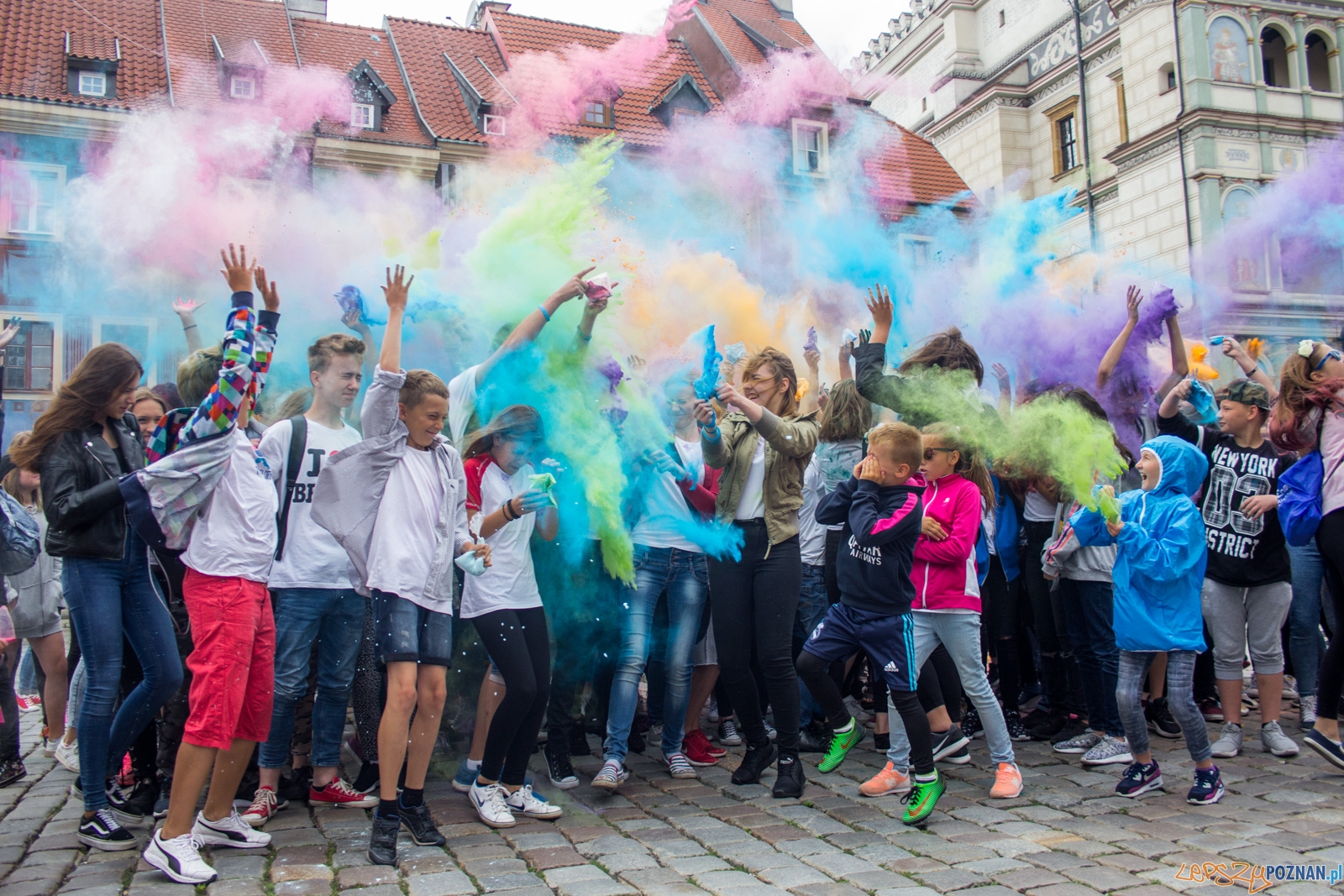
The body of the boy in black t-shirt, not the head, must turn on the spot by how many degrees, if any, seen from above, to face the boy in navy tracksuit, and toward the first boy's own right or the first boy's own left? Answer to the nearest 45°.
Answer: approximately 45° to the first boy's own right

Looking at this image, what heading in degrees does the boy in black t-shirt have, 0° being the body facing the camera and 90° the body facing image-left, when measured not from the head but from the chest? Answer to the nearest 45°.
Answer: approximately 0°

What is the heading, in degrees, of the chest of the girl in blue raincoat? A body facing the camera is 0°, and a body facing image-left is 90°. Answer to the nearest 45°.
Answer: approximately 45°

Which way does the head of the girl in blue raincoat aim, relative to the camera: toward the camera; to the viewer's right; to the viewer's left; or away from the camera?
to the viewer's left

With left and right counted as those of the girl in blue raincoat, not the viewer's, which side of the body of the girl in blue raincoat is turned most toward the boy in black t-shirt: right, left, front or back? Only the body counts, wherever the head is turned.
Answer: back

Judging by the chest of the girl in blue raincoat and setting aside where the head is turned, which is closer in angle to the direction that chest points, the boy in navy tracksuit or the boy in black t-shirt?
the boy in navy tracksuit

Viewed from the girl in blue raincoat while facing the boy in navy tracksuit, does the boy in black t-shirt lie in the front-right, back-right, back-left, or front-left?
back-right
